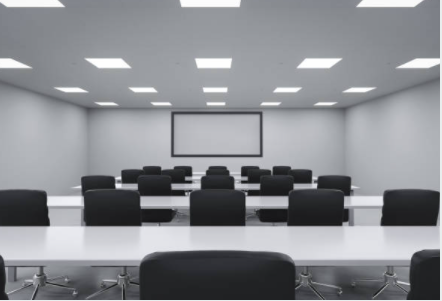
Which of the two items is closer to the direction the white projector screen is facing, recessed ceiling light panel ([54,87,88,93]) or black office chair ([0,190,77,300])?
the black office chair

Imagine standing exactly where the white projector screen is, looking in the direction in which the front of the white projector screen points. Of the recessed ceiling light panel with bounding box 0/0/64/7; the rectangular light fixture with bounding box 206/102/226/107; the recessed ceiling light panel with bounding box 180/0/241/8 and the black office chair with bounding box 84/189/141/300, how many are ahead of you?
4

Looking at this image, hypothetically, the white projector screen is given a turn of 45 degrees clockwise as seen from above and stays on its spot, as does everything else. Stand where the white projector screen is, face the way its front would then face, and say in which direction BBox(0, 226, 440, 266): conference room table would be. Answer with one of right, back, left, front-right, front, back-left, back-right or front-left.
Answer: front-left

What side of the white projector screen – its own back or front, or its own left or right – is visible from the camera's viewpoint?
front

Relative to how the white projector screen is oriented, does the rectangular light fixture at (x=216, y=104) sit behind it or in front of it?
in front

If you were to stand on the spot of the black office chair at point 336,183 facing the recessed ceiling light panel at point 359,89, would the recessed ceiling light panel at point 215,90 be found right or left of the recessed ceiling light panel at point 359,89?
left

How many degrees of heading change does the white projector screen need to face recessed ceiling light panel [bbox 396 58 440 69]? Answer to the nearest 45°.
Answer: approximately 45° to its left

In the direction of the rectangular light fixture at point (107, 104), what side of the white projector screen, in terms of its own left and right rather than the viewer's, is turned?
right

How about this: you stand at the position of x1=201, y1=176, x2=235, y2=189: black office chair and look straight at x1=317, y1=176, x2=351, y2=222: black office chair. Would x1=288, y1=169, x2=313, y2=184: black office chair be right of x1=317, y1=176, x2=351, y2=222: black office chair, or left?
left

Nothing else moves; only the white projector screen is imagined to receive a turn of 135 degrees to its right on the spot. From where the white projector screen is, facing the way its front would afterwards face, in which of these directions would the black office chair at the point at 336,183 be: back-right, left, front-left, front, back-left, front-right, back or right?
back-left

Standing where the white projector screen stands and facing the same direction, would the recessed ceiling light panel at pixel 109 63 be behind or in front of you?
in front

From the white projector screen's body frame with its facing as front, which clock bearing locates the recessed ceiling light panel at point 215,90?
The recessed ceiling light panel is roughly at 12 o'clock from the white projector screen.

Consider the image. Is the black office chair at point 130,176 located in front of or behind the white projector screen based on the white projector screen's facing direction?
in front

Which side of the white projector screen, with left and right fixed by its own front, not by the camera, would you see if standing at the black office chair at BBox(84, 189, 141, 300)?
front

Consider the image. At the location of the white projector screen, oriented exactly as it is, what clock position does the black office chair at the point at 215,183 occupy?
The black office chair is roughly at 12 o'clock from the white projector screen.

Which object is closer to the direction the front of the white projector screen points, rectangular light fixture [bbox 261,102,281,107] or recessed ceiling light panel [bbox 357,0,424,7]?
the recessed ceiling light panel
